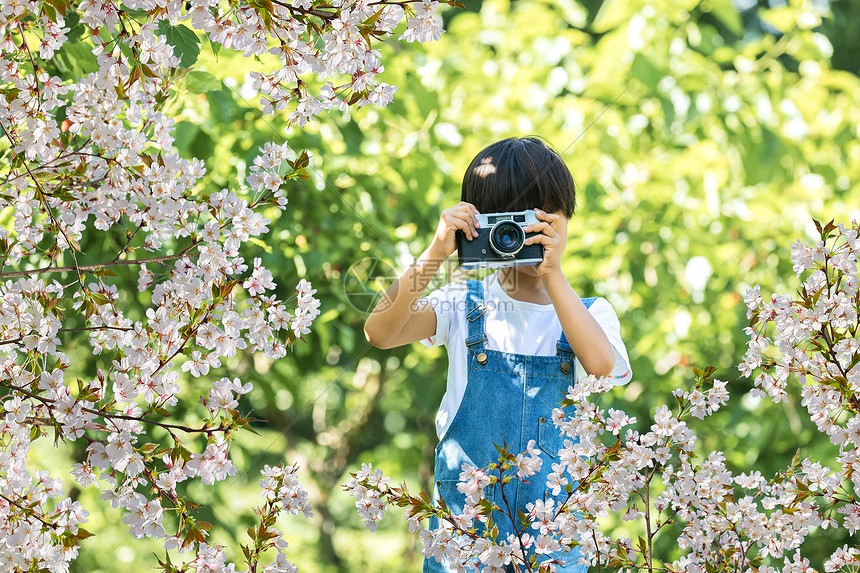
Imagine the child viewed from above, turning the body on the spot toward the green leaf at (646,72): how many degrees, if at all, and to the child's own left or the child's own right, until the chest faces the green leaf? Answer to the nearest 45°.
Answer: approximately 180°

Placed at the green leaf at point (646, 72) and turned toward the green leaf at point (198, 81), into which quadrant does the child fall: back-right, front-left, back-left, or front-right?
front-left

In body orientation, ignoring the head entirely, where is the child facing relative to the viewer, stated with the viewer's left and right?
facing the viewer

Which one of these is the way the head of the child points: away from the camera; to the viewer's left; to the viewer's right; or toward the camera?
toward the camera
